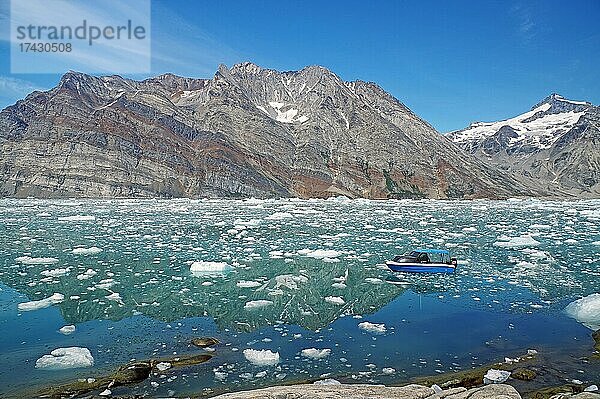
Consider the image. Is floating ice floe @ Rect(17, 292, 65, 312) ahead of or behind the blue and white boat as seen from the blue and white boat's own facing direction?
ahead

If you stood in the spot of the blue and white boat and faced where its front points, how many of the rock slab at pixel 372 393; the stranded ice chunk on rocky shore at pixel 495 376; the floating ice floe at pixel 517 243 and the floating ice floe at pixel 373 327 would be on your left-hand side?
3

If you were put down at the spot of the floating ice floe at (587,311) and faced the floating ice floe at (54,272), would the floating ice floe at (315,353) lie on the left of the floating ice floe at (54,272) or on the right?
left

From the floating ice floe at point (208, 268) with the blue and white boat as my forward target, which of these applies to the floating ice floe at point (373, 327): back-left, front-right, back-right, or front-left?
front-right

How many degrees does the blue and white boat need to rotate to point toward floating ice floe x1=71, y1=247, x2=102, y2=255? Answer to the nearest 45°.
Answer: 0° — it already faces it

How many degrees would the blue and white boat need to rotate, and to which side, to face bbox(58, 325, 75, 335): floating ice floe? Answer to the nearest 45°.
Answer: approximately 45° to its left

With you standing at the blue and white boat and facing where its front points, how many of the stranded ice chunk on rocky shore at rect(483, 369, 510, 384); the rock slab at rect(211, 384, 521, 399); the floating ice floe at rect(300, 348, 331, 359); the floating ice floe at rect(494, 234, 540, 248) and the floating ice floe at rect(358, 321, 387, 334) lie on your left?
4

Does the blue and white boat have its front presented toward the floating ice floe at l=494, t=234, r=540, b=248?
no

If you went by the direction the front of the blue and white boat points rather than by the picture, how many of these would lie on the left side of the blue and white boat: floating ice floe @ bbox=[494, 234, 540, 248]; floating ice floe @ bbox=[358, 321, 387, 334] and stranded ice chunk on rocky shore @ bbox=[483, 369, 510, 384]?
2

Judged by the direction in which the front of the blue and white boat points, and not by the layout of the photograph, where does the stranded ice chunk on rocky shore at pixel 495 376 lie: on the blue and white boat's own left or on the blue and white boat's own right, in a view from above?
on the blue and white boat's own left

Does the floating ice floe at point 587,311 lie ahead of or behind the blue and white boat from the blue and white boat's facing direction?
behind

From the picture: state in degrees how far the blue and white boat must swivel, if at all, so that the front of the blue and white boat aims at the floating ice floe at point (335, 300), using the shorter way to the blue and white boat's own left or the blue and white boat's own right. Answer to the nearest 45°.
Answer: approximately 45° to the blue and white boat's own left

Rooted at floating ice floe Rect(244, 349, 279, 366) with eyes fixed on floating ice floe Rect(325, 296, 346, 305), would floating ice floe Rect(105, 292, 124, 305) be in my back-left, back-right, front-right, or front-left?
front-left

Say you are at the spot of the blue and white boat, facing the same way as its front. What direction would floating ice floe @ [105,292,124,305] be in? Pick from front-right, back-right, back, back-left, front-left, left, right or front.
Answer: front-left

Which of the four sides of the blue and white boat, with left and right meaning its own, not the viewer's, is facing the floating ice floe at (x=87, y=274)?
front

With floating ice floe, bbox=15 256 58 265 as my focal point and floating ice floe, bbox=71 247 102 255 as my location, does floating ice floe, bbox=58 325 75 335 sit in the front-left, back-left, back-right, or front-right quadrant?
front-left

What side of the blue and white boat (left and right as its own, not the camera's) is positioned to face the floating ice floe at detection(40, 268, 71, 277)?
front

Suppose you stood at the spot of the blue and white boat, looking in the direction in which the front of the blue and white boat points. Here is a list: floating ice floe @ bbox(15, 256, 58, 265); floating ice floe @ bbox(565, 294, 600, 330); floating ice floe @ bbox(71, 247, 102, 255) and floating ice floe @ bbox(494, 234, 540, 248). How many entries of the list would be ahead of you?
2

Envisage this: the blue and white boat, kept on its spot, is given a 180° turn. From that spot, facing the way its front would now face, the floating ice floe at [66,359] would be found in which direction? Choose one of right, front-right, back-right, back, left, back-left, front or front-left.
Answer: back-right

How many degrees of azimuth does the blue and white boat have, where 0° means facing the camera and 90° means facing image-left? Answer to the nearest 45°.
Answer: approximately 90°

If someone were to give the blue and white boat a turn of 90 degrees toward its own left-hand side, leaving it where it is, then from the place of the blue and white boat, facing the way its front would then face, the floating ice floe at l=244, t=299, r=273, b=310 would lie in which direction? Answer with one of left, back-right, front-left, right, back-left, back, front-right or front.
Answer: front-right
